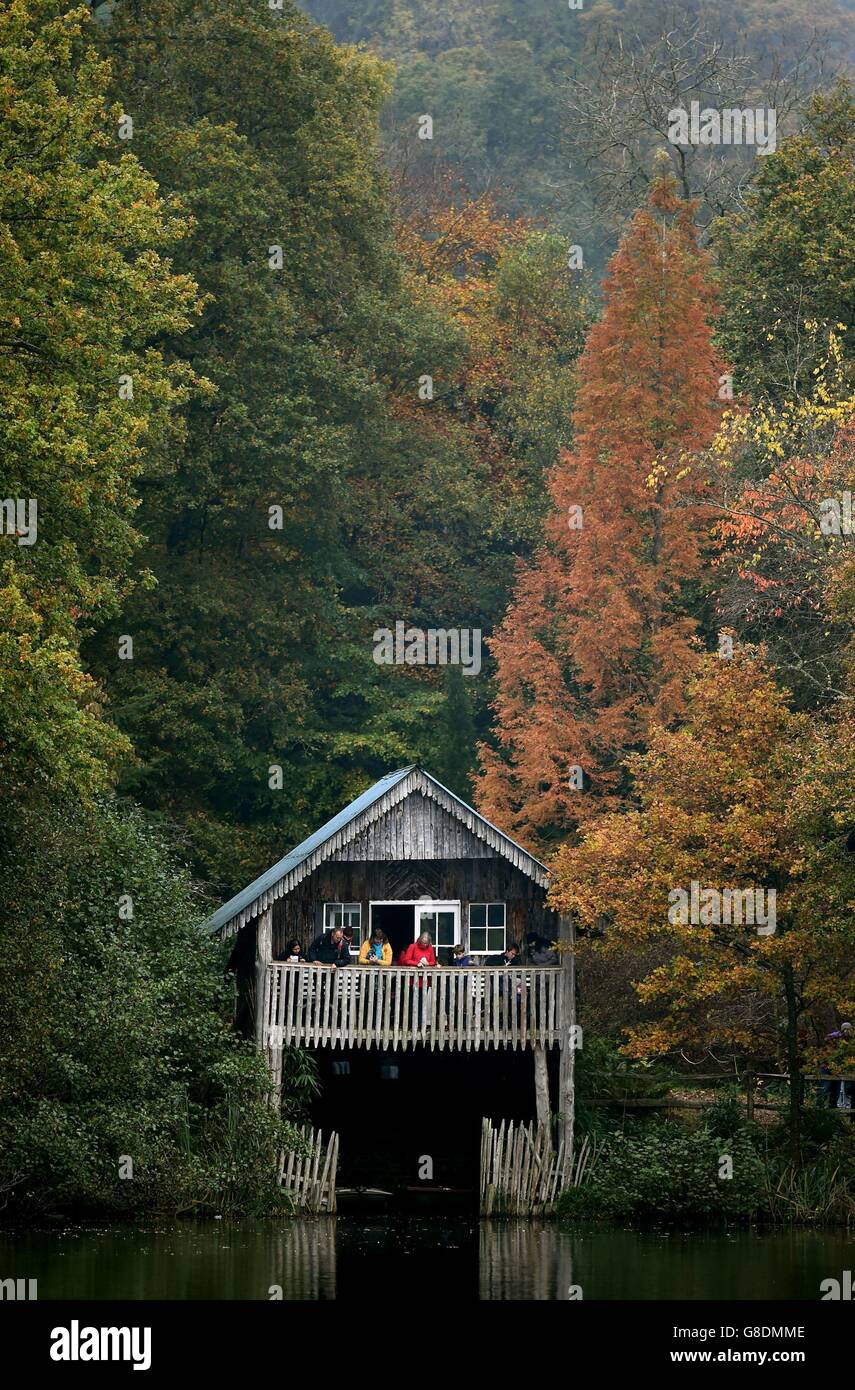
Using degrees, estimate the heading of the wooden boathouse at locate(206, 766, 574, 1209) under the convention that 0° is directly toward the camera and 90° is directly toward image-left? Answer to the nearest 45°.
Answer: approximately 0°

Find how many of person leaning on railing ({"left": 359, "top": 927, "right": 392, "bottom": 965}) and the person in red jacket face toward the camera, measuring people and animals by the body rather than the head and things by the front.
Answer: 2

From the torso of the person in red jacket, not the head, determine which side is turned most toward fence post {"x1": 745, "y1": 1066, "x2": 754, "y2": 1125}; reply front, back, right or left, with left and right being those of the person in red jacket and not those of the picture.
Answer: left

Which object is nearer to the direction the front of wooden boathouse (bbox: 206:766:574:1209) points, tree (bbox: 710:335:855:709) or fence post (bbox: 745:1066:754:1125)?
the fence post

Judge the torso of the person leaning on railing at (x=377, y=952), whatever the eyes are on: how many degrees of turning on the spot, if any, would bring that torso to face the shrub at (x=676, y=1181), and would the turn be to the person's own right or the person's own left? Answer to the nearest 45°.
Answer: approximately 45° to the person's own left

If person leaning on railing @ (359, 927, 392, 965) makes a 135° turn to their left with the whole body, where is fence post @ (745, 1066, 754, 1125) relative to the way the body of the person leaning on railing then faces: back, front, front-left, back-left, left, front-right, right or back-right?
front-right

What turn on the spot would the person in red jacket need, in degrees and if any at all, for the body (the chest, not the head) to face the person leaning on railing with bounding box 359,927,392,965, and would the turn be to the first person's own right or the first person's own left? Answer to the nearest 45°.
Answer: approximately 90° to the first person's own right

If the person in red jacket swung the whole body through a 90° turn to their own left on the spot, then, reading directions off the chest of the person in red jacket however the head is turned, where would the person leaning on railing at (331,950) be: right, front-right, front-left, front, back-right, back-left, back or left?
back
